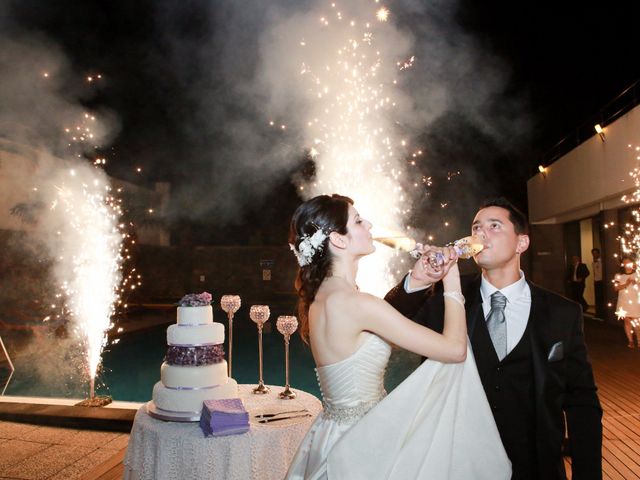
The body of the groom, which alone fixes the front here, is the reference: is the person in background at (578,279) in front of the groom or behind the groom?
behind

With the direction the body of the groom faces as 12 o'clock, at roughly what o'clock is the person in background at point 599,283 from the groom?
The person in background is roughly at 5 o'clock from the groom.

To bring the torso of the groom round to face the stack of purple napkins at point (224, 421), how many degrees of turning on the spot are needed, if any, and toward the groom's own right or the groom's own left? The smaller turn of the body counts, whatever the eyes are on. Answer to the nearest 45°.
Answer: approximately 45° to the groom's own right

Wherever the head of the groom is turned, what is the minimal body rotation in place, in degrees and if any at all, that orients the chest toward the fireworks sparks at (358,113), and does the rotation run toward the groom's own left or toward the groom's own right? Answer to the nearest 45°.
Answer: approximately 135° to the groom's own right

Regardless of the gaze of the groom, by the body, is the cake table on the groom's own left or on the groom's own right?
on the groom's own right

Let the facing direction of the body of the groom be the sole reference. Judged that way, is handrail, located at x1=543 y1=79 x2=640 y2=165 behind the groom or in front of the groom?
behind

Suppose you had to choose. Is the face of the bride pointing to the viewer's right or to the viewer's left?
to the viewer's right

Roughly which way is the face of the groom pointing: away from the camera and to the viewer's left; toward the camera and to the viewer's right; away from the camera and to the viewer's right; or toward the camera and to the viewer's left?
toward the camera and to the viewer's left

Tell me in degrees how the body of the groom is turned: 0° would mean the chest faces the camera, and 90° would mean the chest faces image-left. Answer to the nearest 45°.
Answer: approximately 45°
